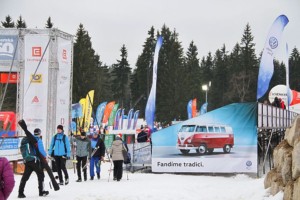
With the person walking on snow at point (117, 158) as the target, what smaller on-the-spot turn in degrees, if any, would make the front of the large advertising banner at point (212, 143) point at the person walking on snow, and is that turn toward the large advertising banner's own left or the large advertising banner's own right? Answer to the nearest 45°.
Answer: approximately 45° to the large advertising banner's own right

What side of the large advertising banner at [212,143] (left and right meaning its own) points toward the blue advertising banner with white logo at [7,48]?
right

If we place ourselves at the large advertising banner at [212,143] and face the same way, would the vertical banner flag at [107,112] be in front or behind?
behind

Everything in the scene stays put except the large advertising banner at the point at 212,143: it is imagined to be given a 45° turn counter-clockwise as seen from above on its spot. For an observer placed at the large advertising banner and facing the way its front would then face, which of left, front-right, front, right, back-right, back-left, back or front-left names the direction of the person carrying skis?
right

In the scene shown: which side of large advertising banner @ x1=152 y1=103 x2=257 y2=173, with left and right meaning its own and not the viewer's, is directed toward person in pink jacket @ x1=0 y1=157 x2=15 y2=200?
front

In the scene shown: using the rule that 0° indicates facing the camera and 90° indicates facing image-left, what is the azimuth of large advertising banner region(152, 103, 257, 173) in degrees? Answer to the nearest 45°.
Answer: approximately 0°

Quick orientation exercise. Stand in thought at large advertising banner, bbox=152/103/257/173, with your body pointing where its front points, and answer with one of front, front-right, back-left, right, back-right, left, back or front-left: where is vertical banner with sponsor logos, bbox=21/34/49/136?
right
